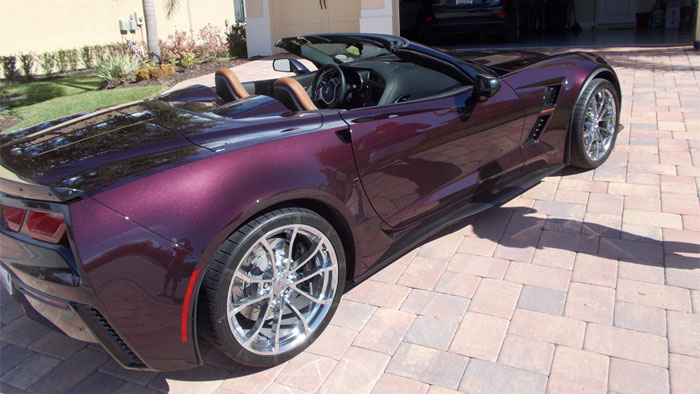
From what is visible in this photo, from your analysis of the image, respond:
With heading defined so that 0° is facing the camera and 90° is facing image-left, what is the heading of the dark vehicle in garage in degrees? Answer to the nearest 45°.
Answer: approximately 180°

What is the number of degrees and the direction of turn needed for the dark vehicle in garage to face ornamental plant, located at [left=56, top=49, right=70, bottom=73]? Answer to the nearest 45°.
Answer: approximately 90° to its left

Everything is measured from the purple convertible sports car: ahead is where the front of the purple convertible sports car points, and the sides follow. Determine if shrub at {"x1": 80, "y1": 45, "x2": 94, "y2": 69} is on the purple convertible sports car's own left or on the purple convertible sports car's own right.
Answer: on the purple convertible sports car's own left

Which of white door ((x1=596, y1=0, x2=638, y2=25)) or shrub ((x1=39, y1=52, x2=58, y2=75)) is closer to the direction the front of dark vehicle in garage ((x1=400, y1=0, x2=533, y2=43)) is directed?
the white door

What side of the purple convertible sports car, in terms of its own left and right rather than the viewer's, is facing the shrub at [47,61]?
left

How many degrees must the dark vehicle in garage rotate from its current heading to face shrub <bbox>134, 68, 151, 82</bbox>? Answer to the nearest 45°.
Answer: approximately 90° to its left

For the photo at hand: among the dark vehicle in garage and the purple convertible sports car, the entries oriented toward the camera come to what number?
0

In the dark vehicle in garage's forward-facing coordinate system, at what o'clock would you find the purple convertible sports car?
The purple convertible sports car is roughly at 6 o'clock from the dark vehicle in garage.

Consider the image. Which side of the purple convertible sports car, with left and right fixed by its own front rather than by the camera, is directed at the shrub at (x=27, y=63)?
left

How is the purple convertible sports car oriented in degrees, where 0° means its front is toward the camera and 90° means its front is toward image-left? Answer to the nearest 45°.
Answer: approximately 225°

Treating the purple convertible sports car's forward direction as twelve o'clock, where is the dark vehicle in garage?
The dark vehicle in garage is roughly at 11 o'clock from the purple convertible sports car.
